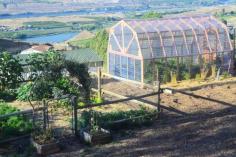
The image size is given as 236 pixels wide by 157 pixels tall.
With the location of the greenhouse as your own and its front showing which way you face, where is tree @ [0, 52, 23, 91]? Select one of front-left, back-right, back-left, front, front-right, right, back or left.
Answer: front

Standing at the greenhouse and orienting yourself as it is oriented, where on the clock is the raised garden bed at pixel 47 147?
The raised garden bed is roughly at 11 o'clock from the greenhouse.

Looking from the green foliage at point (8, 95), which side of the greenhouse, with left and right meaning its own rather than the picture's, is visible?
front

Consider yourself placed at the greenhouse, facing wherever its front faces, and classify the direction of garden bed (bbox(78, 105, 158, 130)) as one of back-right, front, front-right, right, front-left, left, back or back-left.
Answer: front-left

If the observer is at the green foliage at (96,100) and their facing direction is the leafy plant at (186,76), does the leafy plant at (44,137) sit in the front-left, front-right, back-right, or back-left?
back-right

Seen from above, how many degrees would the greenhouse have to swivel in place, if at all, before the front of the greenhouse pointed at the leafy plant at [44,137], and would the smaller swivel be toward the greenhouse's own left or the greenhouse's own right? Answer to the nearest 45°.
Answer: approximately 45° to the greenhouse's own left

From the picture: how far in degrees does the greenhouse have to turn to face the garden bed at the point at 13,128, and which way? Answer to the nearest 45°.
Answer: approximately 45° to its left

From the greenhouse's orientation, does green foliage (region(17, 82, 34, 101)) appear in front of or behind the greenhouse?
in front

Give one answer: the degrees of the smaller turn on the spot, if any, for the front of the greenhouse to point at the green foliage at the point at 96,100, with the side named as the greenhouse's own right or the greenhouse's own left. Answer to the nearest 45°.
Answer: approximately 45° to the greenhouse's own left

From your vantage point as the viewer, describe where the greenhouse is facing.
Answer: facing the viewer and to the left of the viewer

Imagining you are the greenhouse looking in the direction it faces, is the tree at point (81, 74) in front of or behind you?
in front
